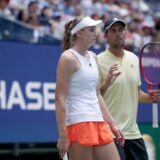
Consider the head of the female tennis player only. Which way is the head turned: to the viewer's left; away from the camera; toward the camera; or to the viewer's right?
to the viewer's right

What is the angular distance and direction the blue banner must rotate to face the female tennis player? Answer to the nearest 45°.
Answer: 0° — it already faces them

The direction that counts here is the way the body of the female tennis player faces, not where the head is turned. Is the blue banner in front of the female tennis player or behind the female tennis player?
behind

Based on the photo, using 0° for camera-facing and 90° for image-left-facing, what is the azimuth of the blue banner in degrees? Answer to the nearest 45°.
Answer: approximately 0°

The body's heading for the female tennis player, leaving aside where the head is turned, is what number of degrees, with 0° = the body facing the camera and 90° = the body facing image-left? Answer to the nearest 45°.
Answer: approximately 315°
